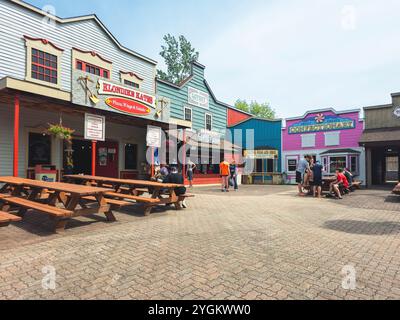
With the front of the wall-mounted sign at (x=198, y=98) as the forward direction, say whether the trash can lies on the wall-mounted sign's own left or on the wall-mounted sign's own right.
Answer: on the wall-mounted sign's own right

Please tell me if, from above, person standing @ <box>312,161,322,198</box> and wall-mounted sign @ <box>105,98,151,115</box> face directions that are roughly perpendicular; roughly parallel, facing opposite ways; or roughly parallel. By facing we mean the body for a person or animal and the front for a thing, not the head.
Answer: roughly perpendicular

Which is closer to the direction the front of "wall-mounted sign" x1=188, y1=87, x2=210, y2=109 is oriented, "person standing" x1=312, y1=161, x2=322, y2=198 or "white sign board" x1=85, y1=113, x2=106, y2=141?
the person standing

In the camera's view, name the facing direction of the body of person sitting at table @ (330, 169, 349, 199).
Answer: to the viewer's left

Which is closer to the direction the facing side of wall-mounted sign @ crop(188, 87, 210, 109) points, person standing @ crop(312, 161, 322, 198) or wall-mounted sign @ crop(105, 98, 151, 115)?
the person standing

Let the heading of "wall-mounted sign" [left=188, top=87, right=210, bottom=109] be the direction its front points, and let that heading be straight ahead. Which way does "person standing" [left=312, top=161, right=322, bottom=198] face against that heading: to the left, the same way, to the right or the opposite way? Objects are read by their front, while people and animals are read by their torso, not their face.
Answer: to the left

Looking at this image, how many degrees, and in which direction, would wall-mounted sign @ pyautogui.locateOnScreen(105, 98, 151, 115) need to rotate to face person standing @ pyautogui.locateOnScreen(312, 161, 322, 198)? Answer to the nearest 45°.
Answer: approximately 45° to its left

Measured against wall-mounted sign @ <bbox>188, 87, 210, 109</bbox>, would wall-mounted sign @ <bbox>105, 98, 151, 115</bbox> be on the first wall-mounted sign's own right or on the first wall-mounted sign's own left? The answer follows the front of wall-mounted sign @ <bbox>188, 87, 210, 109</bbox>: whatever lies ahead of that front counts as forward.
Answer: on the first wall-mounted sign's own right
